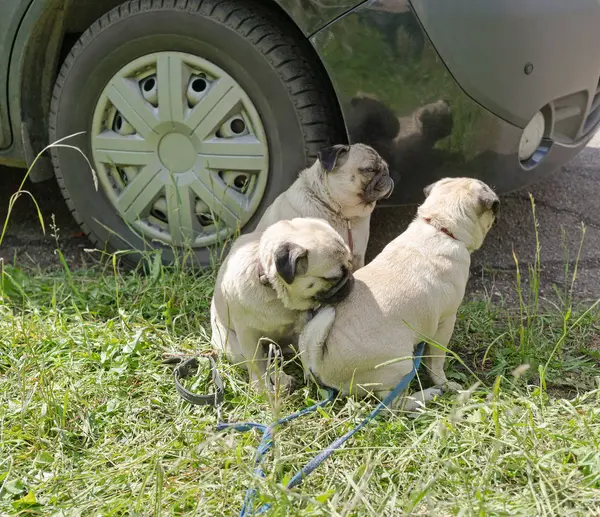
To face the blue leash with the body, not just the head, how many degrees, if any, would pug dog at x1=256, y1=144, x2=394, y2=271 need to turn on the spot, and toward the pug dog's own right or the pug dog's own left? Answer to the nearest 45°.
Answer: approximately 90° to the pug dog's own right

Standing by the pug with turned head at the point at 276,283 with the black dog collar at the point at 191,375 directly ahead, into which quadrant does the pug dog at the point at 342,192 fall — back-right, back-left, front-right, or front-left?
back-right

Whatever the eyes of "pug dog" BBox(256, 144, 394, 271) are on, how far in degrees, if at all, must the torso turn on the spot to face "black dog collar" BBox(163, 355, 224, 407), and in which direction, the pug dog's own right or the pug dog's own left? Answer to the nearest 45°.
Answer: approximately 135° to the pug dog's own right

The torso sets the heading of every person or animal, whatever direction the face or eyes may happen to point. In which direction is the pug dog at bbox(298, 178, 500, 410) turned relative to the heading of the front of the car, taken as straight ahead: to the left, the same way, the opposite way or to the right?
to the left

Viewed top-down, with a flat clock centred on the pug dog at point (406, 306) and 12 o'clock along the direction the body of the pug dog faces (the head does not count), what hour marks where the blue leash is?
The blue leash is roughly at 6 o'clock from the pug dog.

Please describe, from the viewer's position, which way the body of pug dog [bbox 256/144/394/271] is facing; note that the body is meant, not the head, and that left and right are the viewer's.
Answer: facing to the right of the viewer

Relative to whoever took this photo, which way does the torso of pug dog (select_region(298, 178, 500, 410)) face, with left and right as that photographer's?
facing away from the viewer and to the right of the viewer

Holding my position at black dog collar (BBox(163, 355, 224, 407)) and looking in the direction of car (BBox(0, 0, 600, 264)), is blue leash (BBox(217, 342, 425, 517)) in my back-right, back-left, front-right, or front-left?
back-right
